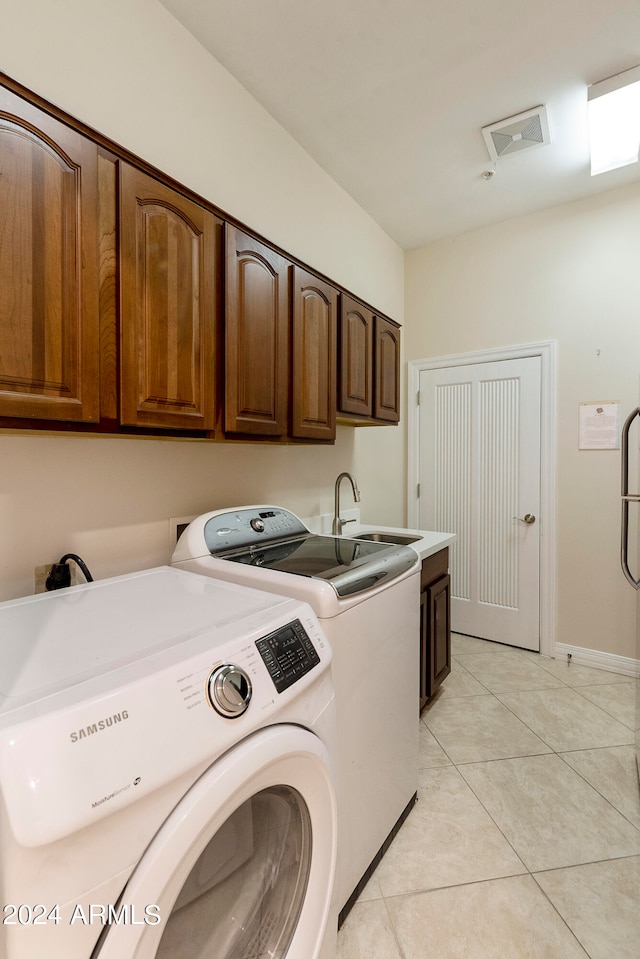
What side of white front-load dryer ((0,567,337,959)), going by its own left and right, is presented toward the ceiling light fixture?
left

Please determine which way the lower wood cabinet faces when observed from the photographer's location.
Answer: facing to the right of the viewer

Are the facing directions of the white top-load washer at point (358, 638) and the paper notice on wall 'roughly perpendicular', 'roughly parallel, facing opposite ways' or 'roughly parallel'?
roughly perpendicular

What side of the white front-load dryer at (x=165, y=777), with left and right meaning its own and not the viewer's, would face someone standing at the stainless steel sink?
left

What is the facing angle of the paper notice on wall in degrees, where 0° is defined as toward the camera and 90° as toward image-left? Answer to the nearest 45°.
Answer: approximately 0°

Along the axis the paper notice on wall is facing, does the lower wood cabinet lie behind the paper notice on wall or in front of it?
in front

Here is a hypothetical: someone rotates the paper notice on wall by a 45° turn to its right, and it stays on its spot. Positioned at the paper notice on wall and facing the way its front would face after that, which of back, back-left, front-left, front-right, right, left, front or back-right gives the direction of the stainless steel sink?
front

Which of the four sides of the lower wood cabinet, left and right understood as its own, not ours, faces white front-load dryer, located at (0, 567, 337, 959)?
right

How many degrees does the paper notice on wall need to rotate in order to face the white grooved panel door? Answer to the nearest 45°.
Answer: approximately 90° to its right

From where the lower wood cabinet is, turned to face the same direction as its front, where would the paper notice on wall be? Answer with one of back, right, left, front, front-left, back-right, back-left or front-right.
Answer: front-left

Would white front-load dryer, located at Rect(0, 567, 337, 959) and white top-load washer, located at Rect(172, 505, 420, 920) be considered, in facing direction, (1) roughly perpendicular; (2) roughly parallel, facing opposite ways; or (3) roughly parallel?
roughly parallel

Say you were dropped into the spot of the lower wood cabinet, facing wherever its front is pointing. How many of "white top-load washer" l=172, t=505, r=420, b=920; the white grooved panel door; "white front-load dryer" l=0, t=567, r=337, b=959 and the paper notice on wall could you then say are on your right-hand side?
2

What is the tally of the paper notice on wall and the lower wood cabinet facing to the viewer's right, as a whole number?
1

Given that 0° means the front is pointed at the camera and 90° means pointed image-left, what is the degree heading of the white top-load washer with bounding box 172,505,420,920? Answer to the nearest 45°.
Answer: approximately 315°
